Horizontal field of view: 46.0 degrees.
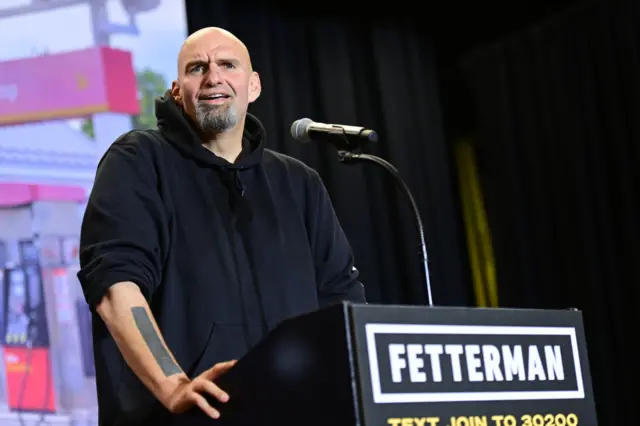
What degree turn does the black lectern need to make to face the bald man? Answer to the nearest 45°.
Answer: approximately 180°

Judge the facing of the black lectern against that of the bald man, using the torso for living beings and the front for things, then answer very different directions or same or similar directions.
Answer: same or similar directions

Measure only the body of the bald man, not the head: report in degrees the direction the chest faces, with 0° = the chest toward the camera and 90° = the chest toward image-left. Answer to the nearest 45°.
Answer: approximately 315°

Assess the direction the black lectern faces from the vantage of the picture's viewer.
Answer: facing the viewer and to the right of the viewer

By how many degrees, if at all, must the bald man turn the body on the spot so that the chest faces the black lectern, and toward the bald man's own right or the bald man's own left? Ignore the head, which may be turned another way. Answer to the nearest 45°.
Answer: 0° — they already face it

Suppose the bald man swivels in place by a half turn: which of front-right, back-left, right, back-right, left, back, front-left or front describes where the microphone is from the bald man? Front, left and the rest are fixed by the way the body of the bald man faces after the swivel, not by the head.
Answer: right

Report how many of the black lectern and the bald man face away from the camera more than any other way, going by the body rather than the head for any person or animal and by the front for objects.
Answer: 0
